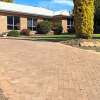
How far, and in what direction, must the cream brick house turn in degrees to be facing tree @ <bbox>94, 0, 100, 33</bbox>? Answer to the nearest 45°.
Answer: approximately 45° to its left

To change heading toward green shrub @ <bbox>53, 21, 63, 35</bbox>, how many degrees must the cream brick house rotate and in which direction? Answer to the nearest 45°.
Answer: approximately 90° to its left

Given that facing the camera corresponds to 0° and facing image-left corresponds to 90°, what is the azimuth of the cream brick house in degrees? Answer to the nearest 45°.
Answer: approximately 315°
